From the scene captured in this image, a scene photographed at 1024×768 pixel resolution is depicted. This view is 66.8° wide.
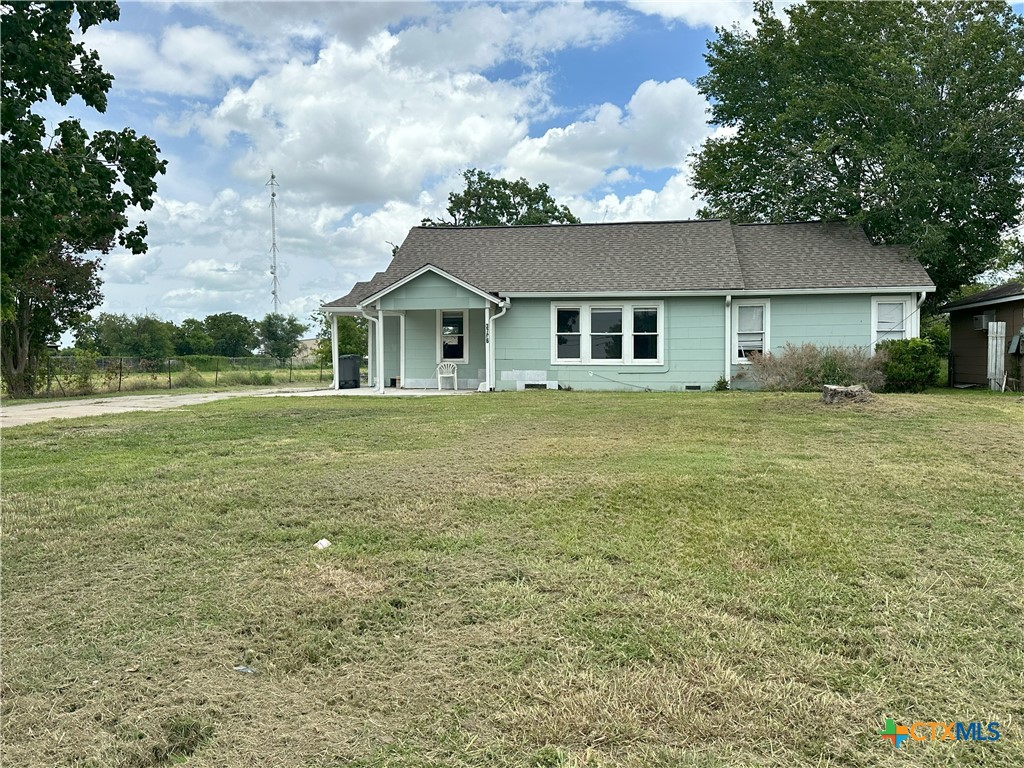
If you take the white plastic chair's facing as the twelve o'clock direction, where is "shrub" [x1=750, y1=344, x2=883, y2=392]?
The shrub is roughly at 10 o'clock from the white plastic chair.

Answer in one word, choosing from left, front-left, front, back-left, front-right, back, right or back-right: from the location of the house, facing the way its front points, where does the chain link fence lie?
right

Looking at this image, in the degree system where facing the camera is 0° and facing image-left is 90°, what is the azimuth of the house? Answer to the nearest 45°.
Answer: approximately 0°

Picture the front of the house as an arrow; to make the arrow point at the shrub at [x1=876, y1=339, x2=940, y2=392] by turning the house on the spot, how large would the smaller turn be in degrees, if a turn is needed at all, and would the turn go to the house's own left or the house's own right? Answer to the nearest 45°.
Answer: approximately 90° to the house's own left

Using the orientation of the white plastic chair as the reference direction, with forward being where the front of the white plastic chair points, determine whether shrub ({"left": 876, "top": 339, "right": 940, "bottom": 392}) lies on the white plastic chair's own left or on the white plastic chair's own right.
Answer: on the white plastic chair's own left

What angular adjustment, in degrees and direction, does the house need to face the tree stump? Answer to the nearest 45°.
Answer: approximately 45° to its left

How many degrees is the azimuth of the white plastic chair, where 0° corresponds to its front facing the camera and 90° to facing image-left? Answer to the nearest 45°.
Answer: approximately 0°

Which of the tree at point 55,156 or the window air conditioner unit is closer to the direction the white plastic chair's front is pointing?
the tree

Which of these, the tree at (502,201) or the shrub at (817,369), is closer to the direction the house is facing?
the shrub
